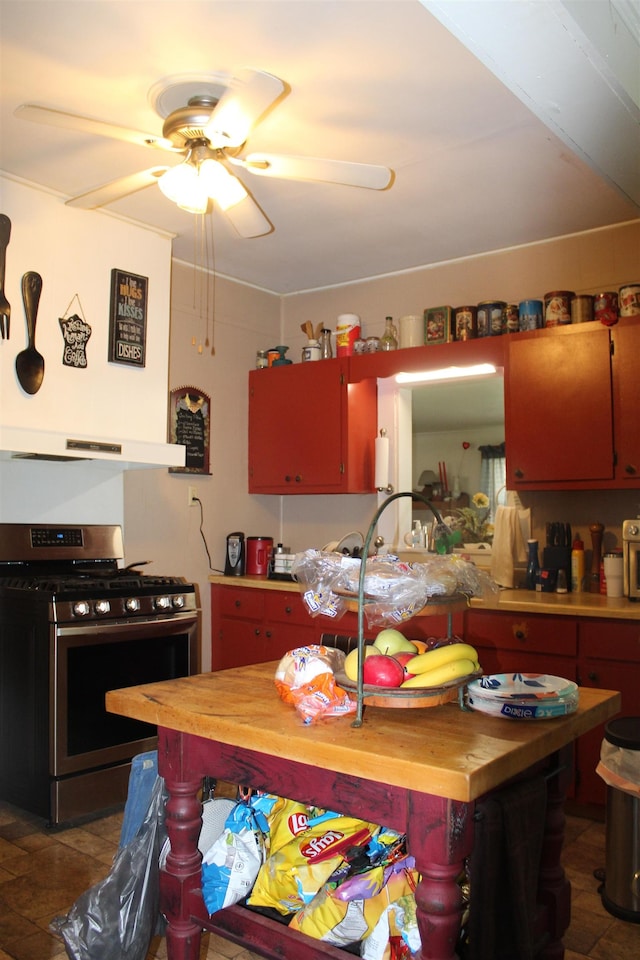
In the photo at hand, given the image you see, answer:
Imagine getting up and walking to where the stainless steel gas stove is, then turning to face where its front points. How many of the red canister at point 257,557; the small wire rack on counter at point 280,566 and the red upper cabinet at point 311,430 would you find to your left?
3

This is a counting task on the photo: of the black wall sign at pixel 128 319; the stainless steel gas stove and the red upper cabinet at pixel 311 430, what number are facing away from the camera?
0

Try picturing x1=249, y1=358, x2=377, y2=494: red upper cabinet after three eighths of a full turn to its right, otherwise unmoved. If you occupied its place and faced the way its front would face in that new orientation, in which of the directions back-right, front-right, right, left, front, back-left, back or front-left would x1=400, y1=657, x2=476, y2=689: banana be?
back

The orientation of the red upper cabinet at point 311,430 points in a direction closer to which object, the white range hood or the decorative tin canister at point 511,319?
the white range hood

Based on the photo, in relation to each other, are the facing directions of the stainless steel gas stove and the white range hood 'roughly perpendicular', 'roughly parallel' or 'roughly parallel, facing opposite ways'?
roughly parallel

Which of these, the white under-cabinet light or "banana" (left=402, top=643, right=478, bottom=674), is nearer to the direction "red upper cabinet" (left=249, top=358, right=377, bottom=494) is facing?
the banana

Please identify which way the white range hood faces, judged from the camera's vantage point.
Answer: facing the viewer and to the right of the viewer

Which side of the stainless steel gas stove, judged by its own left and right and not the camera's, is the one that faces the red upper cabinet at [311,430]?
left

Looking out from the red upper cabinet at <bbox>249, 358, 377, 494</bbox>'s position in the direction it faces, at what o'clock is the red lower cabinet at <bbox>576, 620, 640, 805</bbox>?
The red lower cabinet is roughly at 9 o'clock from the red upper cabinet.

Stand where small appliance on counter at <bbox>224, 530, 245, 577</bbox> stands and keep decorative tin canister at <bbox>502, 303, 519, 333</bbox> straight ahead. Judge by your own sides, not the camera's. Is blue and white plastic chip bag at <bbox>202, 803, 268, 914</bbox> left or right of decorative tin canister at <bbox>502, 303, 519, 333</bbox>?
right
